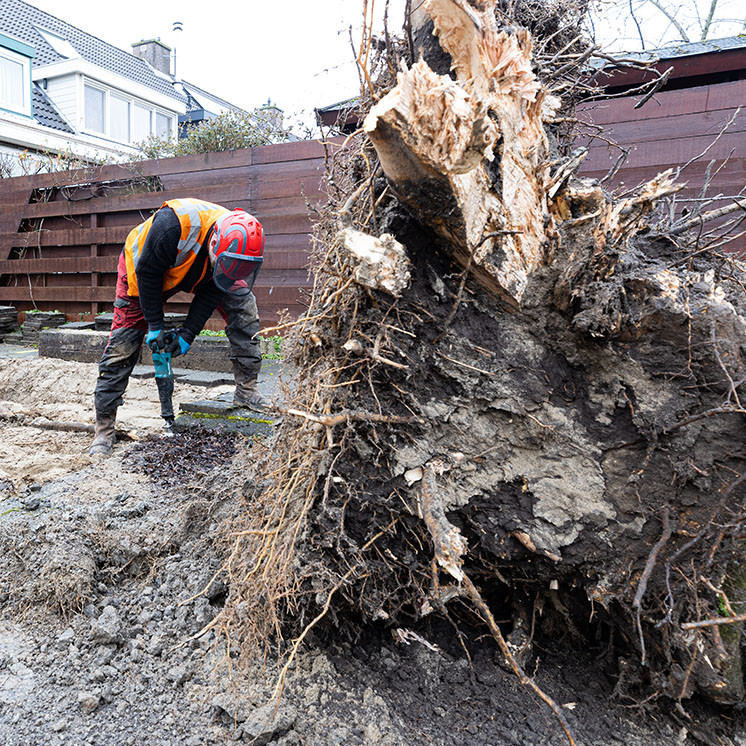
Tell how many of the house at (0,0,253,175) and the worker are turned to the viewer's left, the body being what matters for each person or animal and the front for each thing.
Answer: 0

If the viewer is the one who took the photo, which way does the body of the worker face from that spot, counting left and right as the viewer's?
facing the viewer and to the right of the viewer

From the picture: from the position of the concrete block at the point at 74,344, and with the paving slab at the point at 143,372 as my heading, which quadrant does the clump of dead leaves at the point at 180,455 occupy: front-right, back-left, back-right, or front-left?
front-right

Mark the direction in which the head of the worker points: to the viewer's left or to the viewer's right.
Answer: to the viewer's right

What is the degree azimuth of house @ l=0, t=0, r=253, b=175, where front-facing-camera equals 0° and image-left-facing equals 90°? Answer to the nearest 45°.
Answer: approximately 315°

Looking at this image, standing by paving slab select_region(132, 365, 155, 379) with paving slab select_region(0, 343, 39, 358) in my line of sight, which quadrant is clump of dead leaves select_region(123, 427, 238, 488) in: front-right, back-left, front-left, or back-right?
back-left

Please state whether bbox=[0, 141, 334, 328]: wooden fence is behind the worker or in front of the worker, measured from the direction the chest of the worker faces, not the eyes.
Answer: behind
